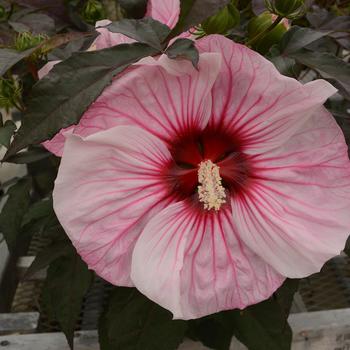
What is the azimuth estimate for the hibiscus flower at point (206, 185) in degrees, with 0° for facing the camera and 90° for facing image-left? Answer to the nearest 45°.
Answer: approximately 0°
